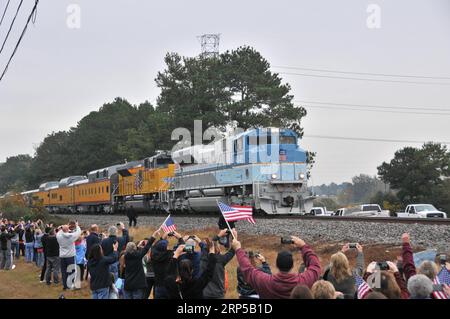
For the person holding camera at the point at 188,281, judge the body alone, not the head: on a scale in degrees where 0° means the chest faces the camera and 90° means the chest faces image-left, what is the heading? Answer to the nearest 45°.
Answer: approximately 180°

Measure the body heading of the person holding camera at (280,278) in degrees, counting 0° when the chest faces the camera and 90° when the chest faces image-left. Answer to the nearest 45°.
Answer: approximately 180°

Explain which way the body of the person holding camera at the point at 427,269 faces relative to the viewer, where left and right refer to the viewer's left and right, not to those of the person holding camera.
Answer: facing away from the viewer

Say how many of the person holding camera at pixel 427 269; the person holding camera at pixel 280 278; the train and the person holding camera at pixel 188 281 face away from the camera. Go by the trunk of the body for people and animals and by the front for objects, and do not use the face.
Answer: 3

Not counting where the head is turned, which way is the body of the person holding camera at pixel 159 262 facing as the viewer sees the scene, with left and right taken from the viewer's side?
facing away from the viewer and to the right of the viewer

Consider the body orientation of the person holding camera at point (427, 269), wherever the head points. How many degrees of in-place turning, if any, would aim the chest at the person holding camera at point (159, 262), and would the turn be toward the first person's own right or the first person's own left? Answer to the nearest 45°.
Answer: approximately 90° to the first person's own left

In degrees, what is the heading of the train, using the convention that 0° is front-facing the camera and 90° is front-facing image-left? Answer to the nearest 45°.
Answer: approximately 315°

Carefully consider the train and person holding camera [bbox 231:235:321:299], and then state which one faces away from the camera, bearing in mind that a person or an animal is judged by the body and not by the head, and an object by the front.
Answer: the person holding camera

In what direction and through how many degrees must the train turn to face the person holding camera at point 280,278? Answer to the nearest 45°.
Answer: approximately 45° to its right

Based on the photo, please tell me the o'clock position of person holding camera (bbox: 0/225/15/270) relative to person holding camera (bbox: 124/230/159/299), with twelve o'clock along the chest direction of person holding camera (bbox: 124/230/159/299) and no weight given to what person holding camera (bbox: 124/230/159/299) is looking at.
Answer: person holding camera (bbox: 0/225/15/270) is roughly at 10 o'clock from person holding camera (bbox: 124/230/159/299).

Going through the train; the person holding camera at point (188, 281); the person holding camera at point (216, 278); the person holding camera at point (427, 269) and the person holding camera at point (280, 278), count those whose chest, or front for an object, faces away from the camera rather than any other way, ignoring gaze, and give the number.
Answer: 4

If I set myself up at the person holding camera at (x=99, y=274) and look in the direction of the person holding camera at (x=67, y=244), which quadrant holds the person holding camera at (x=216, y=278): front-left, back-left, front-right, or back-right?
back-right

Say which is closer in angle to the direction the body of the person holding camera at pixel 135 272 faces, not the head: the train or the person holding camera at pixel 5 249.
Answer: the train

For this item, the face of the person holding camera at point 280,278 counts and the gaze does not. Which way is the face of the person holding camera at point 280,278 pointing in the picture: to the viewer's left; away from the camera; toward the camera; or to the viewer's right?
away from the camera

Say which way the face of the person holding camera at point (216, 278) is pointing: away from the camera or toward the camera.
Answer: away from the camera
